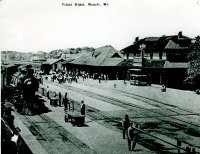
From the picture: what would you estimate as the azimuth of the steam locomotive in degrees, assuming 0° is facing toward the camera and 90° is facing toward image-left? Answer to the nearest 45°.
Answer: approximately 315°

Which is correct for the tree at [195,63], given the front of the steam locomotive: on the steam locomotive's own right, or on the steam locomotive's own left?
on the steam locomotive's own left

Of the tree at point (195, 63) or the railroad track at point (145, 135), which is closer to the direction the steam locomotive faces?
the railroad track

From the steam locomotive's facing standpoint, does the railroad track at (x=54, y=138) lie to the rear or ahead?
ahead

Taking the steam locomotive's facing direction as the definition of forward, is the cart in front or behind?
in front

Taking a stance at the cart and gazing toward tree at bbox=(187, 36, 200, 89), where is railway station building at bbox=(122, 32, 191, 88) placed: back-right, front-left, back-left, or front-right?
front-left

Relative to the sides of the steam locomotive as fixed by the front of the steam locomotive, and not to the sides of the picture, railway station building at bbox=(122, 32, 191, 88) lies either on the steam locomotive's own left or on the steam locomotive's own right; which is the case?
on the steam locomotive's own left

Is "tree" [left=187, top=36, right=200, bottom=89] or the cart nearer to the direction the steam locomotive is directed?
the cart

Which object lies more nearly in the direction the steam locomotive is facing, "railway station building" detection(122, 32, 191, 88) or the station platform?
the station platform

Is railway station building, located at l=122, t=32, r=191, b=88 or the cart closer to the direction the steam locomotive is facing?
the cart

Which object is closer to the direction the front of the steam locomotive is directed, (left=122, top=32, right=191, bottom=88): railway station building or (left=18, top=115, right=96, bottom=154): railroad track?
the railroad track

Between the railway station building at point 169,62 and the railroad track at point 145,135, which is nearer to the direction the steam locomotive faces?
the railroad track
